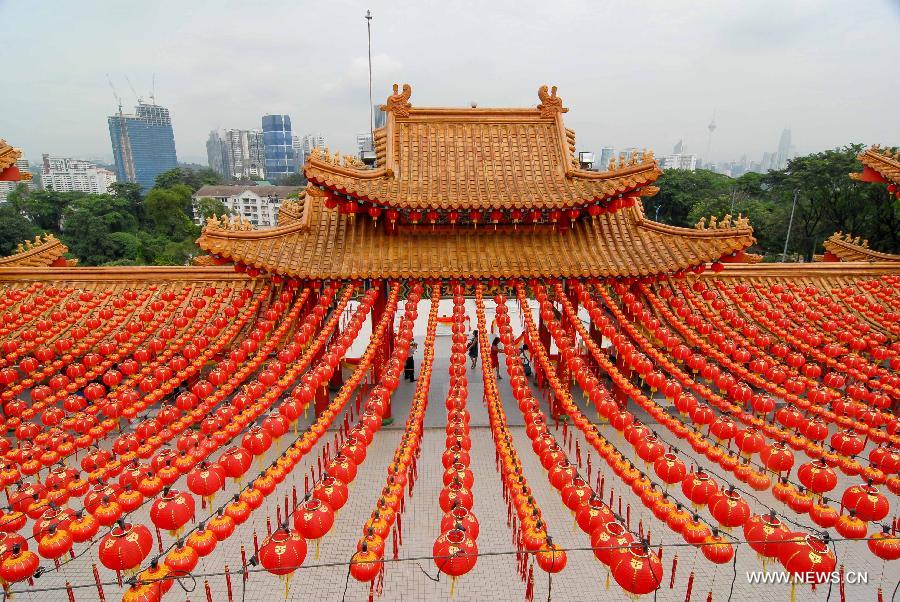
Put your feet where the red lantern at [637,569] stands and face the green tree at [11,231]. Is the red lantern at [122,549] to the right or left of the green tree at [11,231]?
left

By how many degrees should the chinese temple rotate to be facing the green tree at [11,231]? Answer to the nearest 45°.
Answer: approximately 135° to its right

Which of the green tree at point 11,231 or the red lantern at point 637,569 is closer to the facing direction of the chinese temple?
the red lantern

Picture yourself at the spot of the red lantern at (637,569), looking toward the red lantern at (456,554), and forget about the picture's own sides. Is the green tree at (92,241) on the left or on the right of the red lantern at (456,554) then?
right

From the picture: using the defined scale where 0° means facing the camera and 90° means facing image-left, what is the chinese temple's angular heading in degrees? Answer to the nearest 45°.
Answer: approximately 0°
